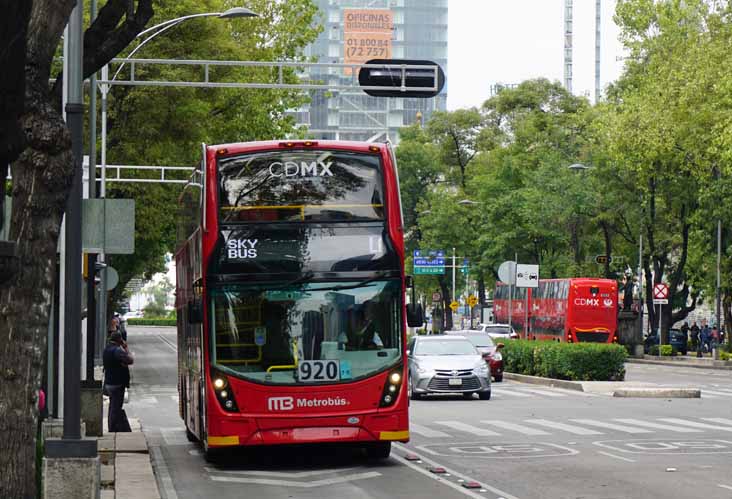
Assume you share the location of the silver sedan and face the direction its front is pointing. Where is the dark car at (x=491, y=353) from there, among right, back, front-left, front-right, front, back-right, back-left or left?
back

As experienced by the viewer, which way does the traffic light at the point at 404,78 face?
facing away from the viewer

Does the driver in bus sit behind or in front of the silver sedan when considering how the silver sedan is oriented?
in front

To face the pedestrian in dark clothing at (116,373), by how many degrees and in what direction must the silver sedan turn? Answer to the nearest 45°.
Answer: approximately 45° to its right

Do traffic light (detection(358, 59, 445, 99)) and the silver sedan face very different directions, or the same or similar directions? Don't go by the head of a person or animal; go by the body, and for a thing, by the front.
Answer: very different directions

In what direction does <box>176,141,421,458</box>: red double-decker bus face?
toward the camera

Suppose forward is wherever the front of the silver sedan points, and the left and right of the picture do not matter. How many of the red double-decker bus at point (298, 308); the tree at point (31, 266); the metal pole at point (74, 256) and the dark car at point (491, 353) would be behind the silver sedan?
1

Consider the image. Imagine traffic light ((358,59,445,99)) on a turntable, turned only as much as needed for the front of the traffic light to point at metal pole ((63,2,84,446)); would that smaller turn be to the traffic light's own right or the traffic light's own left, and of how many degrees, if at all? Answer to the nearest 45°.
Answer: approximately 180°

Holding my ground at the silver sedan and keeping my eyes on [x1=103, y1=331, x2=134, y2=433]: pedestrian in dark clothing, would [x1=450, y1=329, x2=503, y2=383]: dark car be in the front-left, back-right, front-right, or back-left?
back-right

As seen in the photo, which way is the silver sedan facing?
toward the camera
